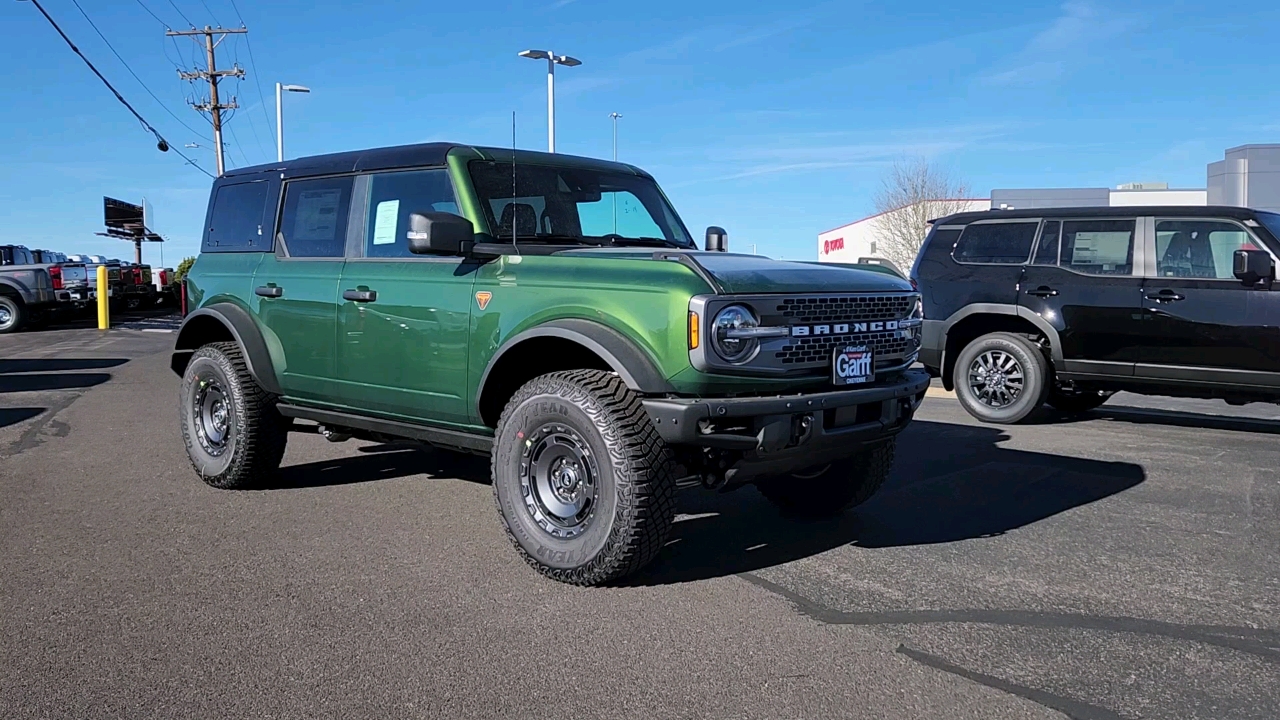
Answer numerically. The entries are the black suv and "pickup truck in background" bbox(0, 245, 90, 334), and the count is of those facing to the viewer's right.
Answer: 1

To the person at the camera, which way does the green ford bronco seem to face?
facing the viewer and to the right of the viewer

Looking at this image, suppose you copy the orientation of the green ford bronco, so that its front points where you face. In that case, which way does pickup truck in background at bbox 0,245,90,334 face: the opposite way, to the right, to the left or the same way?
the opposite way

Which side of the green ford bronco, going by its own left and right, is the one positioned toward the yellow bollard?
back

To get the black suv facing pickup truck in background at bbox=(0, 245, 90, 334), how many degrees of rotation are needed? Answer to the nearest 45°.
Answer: approximately 180°

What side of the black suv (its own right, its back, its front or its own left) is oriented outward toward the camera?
right

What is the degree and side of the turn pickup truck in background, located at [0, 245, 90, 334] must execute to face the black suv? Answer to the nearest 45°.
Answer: approximately 135° to its left

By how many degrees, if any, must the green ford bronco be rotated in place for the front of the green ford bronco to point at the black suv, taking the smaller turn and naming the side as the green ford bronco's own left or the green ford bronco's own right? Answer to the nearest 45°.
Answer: approximately 90° to the green ford bronco's own left

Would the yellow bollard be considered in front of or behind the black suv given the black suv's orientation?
behind

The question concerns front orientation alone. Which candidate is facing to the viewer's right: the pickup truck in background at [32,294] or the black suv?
the black suv

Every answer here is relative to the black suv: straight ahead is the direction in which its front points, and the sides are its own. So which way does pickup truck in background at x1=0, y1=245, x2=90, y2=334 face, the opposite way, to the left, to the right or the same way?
the opposite way
